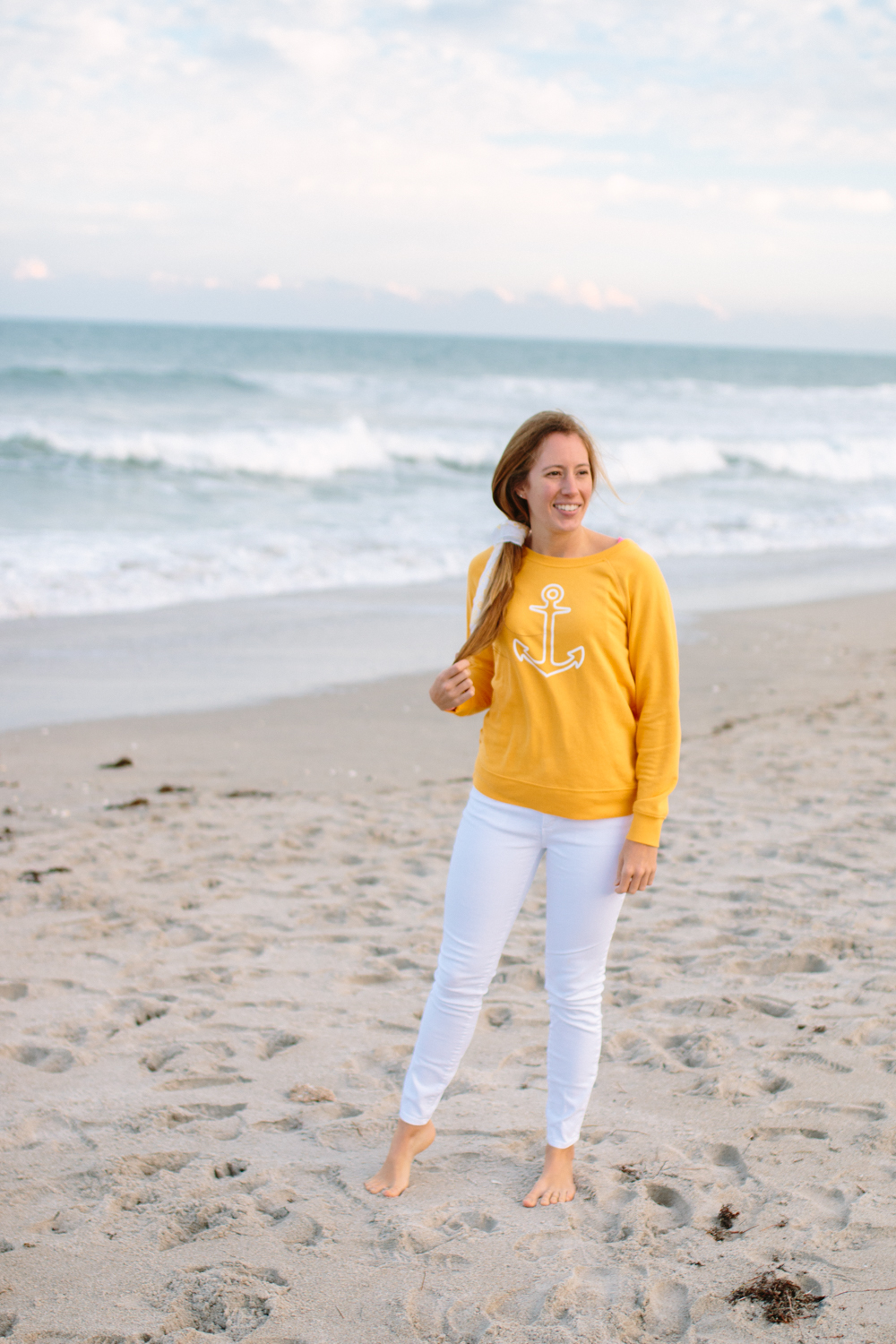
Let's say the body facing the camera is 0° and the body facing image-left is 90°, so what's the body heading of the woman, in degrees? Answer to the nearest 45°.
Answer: approximately 0°

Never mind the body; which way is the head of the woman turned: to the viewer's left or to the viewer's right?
to the viewer's right
